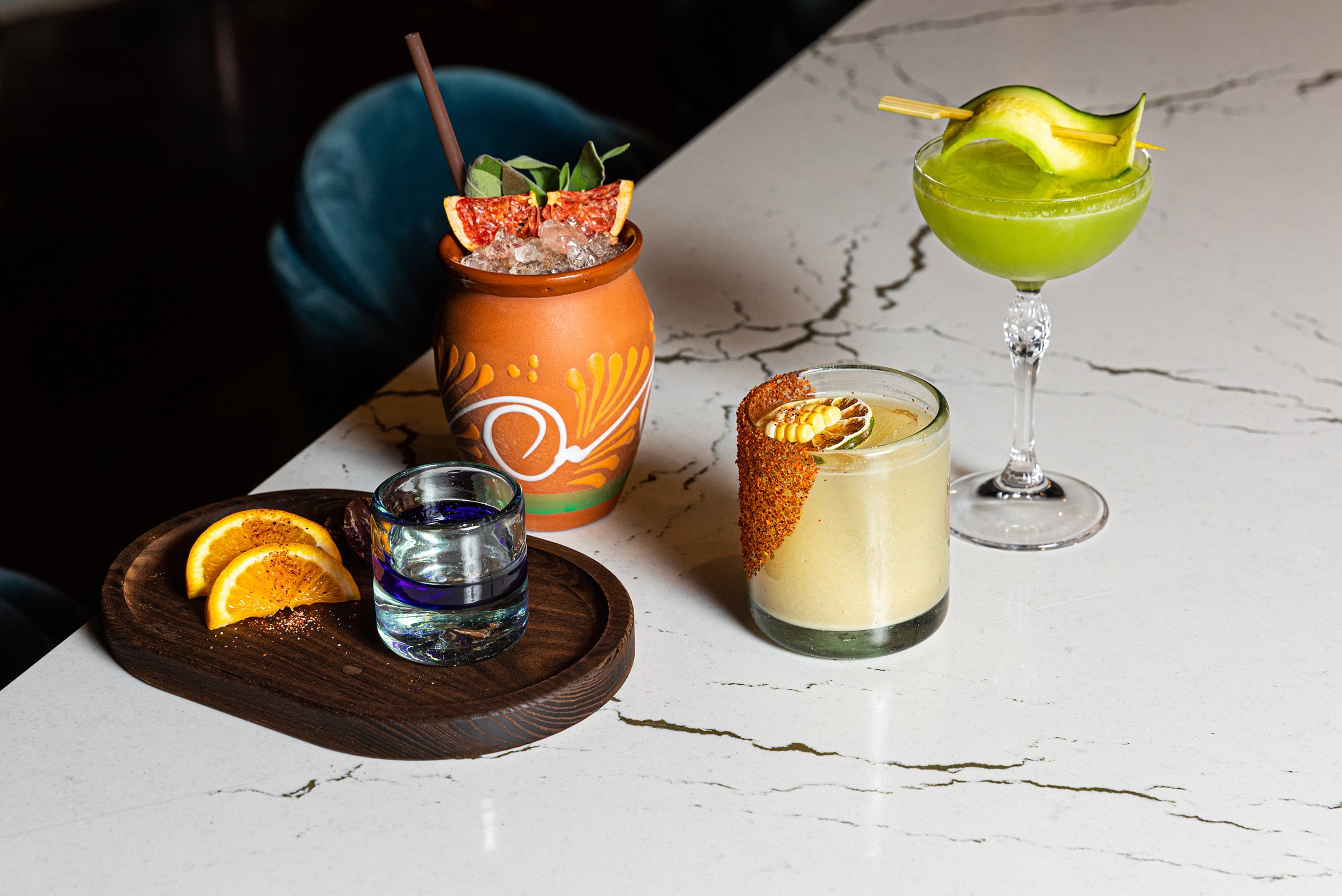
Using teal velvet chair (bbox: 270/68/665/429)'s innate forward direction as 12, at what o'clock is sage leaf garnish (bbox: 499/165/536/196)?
The sage leaf garnish is roughly at 1 o'clock from the teal velvet chair.

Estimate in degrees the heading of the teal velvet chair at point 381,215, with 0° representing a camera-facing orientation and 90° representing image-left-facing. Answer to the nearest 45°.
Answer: approximately 315°

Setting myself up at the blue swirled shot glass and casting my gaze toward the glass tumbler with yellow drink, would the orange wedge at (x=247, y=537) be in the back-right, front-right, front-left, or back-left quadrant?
back-left

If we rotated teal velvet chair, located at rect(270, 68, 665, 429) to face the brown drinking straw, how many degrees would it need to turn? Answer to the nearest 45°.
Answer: approximately 45° to its right

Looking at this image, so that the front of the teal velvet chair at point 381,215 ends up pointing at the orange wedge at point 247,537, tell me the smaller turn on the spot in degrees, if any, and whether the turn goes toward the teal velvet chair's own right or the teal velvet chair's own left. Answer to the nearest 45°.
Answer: approximately 45° to the teal velvet chair's own right

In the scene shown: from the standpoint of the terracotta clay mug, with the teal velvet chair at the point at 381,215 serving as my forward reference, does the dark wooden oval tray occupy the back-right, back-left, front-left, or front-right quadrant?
back-left

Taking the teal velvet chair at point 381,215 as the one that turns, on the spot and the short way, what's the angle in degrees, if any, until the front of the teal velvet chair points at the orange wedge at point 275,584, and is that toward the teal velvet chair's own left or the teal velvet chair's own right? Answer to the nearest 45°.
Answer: approximately 45° to the teal velvet chair's own right

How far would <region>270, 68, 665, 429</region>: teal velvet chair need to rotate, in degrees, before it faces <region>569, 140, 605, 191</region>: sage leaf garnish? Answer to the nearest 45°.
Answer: approximately 45° to its right

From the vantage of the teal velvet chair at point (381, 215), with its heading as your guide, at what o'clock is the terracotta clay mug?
The terracotta clay mug is roughly at 1 o'clock from the teal velvet chair.
